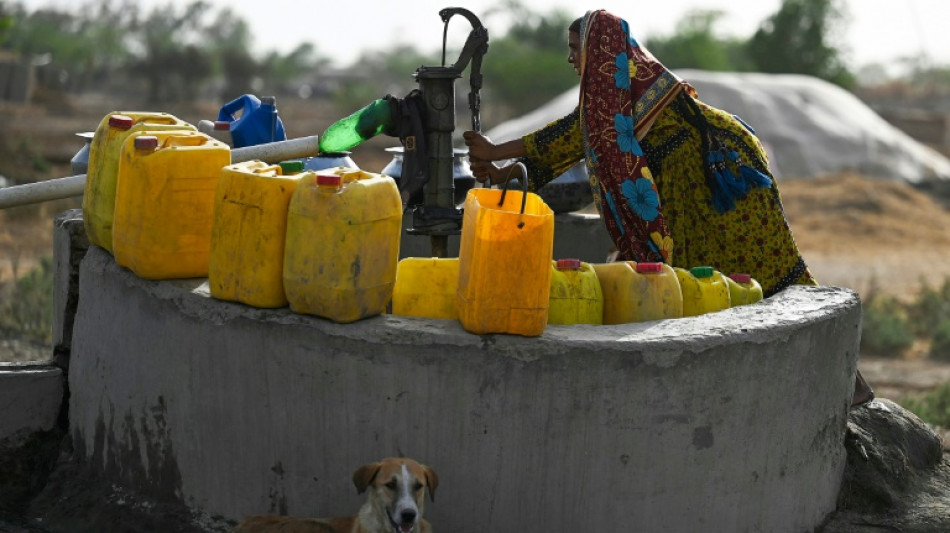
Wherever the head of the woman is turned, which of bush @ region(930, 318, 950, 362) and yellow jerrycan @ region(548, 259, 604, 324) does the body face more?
the yellow jerrycan

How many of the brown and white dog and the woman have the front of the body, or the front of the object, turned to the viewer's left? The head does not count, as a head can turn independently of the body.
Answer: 1

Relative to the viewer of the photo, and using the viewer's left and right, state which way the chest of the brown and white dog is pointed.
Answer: facing the viewer and to the right of the viewer

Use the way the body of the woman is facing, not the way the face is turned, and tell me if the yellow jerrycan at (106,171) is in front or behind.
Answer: in front

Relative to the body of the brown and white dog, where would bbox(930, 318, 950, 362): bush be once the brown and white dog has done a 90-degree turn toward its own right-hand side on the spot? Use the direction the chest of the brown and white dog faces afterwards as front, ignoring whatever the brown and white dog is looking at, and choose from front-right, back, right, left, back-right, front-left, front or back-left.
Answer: back

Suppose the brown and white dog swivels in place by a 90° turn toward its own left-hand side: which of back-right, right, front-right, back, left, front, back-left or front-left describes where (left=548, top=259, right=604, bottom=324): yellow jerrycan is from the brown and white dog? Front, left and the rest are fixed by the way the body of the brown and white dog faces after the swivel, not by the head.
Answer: front

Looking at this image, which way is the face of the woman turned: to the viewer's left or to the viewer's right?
to the viewer's left

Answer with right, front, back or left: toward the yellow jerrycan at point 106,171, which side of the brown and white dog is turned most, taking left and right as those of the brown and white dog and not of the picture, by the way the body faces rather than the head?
back

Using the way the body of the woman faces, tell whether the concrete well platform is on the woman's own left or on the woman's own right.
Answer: on the woman's own left

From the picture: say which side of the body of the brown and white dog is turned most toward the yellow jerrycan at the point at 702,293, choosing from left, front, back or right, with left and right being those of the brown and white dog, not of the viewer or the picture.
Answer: left

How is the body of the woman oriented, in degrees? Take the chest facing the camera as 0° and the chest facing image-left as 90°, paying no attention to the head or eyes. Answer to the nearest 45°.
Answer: approximately 90°
